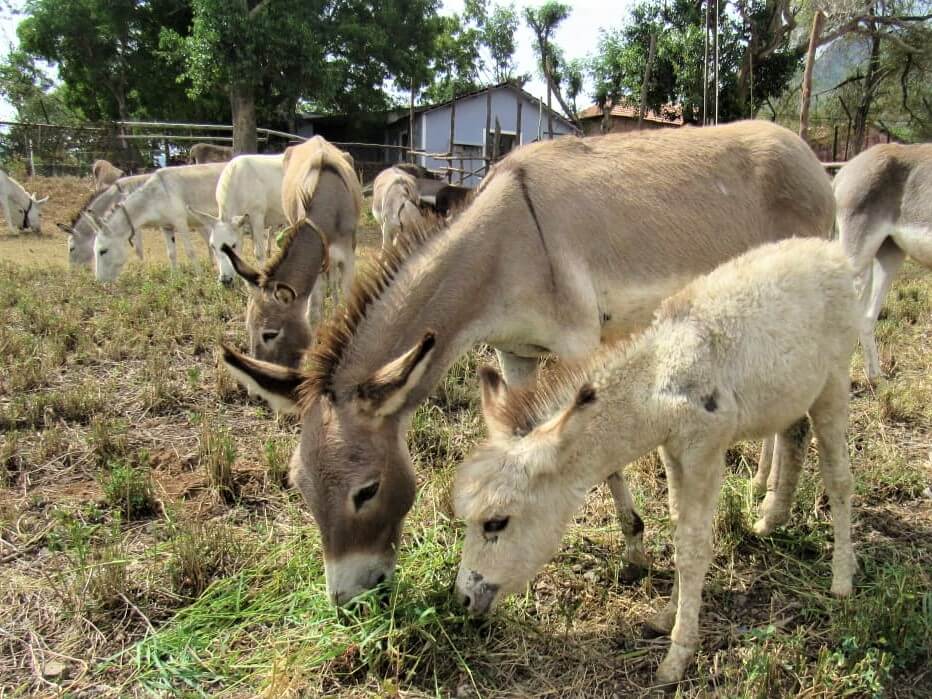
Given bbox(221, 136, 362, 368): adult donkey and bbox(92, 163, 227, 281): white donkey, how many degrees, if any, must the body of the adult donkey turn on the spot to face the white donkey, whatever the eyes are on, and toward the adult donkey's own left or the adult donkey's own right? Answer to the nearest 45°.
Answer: approximately 135° to the adult donkey's own right

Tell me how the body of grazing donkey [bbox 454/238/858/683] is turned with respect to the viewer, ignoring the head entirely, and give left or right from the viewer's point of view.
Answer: facing the viewer and to the left of the viewer

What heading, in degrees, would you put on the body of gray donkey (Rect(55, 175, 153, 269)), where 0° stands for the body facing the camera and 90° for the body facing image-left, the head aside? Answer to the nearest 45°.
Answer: approximately 90°

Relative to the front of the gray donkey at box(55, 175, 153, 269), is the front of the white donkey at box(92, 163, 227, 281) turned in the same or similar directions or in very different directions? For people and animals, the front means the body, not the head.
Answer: same or similar directions

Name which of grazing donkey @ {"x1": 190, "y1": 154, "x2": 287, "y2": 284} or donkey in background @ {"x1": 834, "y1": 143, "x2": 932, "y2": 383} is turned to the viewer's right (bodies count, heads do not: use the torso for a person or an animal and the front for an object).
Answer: the donkey in background

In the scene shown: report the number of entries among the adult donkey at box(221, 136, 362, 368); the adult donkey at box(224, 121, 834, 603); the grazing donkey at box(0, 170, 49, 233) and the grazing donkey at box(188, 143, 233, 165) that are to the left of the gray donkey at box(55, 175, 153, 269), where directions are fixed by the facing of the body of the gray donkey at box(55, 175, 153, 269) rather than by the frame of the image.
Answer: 2

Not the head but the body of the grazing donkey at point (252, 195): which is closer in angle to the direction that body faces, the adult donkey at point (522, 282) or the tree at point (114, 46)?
the adult donkey

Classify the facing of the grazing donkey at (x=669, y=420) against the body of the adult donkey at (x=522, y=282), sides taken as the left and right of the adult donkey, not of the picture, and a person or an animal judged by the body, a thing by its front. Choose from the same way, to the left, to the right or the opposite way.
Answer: the same way

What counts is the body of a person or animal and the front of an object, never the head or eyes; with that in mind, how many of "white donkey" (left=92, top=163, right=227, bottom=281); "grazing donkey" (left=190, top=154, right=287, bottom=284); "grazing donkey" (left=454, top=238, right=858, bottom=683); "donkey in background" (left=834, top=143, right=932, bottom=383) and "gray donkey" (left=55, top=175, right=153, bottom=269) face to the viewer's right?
1

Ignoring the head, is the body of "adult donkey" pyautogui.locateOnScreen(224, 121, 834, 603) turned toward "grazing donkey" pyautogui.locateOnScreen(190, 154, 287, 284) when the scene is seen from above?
no

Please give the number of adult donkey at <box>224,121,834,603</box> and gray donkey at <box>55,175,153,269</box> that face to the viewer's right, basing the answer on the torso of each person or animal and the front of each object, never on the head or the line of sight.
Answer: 0

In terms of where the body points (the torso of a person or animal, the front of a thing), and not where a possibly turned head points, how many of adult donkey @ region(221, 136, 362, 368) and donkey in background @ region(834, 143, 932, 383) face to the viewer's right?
1

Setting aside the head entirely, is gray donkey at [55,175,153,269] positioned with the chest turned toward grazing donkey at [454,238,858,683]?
no

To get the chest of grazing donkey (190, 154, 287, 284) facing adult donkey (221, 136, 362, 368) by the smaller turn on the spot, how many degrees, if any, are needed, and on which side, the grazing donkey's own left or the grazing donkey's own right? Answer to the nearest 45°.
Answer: approximately 45° to the grazing donkey's own left

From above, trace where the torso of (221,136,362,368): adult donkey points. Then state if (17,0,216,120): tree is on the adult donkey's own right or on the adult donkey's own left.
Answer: on the adult donkey's own right

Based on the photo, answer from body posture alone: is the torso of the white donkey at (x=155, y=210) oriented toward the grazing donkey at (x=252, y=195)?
no

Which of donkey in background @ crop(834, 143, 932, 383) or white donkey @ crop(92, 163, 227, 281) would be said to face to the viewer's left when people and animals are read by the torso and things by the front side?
the white donkey

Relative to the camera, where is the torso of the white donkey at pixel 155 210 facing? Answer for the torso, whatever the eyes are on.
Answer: to the viewer's left
